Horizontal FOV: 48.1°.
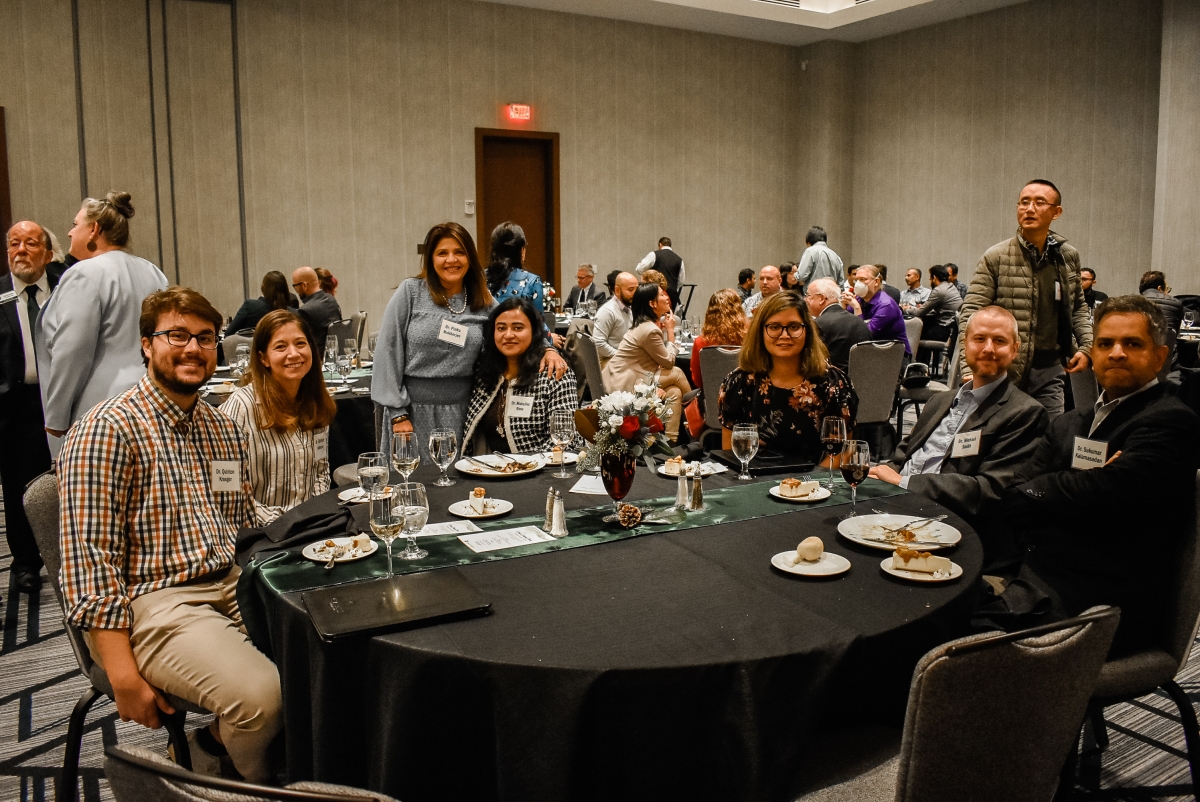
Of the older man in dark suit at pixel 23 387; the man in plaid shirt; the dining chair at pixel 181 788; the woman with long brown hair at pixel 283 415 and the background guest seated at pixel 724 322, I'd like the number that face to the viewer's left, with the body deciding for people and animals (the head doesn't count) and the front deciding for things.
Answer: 0

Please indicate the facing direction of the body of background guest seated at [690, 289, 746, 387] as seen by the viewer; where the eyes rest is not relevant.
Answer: away from the camera

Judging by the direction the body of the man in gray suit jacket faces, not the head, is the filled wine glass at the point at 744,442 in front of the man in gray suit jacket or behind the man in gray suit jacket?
in front

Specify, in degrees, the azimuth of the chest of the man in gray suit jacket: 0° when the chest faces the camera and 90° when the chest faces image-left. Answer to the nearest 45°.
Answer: approximately 45°

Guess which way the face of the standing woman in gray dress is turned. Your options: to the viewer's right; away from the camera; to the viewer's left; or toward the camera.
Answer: toward the camera

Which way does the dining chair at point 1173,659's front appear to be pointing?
to the viewer's left

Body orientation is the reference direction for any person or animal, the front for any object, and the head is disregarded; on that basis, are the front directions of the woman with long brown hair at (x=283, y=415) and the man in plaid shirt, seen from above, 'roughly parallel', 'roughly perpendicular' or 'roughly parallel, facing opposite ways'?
roughly parallel

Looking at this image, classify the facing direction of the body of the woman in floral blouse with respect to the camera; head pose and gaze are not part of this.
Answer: toward the camera

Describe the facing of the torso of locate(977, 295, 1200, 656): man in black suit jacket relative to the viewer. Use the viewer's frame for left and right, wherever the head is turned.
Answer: facing the viewer and to the left of the viewer

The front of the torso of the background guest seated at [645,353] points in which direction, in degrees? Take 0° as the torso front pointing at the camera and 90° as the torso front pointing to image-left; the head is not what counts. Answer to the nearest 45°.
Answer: approximately 270°

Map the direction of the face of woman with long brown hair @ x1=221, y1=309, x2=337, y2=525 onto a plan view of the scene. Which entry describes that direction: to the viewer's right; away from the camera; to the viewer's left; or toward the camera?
toward the camera

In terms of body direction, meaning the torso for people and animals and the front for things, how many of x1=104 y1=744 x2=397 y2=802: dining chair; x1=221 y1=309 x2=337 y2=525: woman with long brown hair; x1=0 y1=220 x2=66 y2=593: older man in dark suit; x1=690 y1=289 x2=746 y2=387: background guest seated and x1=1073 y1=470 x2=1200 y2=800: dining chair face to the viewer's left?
1

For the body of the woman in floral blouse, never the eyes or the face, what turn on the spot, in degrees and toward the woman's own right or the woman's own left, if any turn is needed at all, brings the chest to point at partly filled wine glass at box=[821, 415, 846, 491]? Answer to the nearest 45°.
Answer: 0° — they already face it

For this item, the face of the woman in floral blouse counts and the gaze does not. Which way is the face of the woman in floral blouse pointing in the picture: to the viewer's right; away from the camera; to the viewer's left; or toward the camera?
toward the camera
